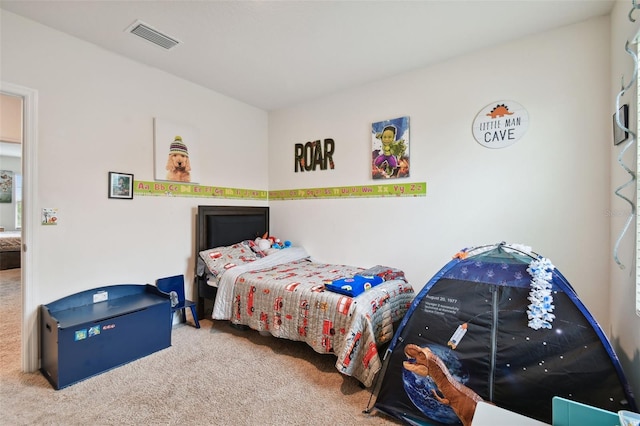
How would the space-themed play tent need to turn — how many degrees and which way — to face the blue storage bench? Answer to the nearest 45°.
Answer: approximately 90° to its right

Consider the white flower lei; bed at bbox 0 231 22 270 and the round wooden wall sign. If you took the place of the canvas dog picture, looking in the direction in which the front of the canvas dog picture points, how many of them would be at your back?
1

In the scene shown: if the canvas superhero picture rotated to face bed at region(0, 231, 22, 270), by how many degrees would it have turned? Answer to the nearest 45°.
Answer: approximately 45° to its right

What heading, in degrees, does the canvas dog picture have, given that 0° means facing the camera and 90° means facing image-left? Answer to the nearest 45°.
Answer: approximately 315°

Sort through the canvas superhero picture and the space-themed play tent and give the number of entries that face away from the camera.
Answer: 0

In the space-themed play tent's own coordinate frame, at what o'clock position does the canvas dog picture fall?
The canvas dog picture is roughly at 3 o'clock from the space-themed play tent.

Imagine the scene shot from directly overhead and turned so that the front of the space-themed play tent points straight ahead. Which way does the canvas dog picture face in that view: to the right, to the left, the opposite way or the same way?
to the left

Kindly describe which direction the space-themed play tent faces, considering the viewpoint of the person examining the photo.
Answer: facing the viewer

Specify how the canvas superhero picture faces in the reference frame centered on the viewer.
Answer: facing the viewer and to the left of the viewer

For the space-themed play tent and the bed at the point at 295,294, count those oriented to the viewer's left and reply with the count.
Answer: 0

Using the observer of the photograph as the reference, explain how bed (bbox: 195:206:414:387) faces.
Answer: facing the viewer and to the right of the viewer

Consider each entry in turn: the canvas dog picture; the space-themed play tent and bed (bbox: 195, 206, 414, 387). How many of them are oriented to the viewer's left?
0

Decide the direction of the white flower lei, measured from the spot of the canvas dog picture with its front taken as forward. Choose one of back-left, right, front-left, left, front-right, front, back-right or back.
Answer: front
